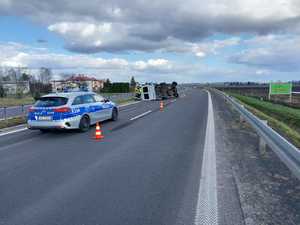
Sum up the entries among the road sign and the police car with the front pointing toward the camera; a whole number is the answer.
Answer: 1

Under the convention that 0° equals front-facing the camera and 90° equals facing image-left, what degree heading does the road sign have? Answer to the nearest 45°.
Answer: approximately 0°

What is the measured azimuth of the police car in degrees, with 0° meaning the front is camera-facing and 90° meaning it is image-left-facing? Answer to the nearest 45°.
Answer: approximately 225°

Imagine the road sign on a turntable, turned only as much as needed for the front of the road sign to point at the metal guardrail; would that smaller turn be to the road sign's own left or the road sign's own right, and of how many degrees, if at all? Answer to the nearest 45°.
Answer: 0° — it already faces it

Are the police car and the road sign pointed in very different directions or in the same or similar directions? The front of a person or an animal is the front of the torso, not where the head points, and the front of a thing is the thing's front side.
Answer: very different directions

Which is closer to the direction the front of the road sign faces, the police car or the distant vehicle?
the police car
